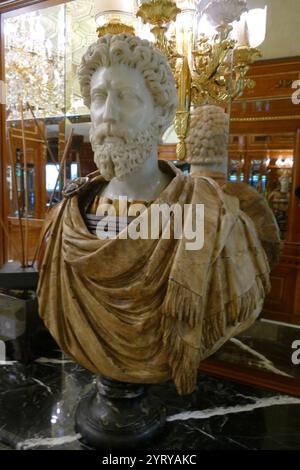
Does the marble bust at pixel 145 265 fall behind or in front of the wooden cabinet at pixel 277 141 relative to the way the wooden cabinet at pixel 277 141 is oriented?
in front

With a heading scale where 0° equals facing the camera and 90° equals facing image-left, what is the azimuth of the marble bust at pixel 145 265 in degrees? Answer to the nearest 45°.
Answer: approximately 45°

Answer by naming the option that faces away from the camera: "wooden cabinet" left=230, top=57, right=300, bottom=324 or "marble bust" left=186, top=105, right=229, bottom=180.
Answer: the marble bust

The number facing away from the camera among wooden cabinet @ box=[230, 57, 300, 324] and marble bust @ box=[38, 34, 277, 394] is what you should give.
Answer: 0

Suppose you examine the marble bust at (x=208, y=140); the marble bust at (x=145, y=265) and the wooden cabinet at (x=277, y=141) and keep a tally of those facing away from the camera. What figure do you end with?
1

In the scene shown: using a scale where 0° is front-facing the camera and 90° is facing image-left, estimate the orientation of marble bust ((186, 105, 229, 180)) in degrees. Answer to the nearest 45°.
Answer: approximately 180°

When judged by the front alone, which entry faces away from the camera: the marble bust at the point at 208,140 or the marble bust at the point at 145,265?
the marble bust at the point at 208,140

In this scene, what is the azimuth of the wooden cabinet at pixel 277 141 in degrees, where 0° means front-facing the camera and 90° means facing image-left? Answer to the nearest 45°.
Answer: approximately 45°
